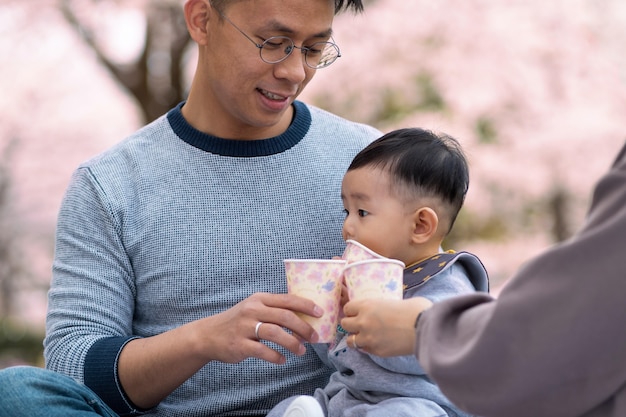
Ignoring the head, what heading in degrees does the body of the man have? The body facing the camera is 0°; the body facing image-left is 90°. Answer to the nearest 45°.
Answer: approximately 0°

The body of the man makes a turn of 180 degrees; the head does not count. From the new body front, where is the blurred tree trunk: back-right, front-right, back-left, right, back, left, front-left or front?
front

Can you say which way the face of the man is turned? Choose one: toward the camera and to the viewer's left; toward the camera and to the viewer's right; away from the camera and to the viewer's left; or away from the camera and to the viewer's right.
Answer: toward the camera and to the viewer's right
